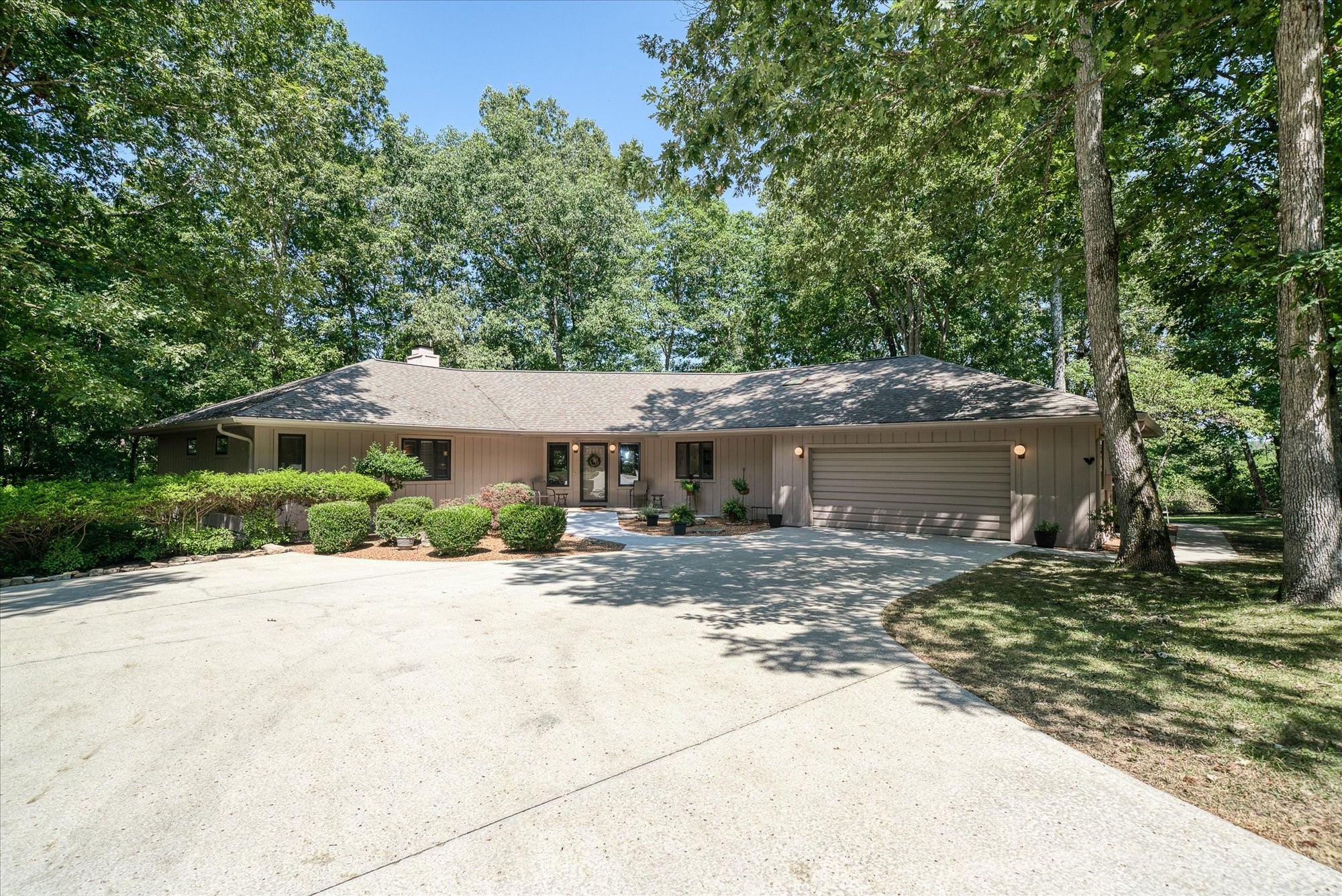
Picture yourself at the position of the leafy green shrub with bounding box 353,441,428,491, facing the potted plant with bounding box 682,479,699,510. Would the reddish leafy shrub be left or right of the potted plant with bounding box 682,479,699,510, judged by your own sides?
right

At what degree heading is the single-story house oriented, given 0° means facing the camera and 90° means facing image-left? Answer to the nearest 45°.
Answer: approximately 0°

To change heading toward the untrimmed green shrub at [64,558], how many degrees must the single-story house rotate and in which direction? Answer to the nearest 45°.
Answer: approximately 45° to its right

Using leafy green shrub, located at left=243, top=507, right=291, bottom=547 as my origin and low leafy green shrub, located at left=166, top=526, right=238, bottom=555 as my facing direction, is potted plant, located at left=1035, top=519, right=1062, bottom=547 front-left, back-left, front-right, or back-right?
back-left

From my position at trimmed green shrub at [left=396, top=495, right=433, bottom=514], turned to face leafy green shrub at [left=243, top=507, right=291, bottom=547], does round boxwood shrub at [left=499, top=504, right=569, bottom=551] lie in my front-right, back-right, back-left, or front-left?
back-left

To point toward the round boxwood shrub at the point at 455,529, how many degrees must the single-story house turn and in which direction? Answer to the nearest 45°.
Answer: approximately 45° to its right

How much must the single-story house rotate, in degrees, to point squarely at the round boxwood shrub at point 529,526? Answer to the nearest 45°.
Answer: approximately 45° to its right
